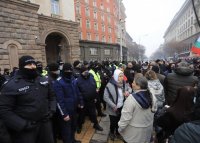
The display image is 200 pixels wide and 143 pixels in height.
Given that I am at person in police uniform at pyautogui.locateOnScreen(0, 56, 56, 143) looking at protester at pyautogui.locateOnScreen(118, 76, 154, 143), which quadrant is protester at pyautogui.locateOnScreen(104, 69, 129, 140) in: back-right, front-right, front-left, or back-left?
front-left

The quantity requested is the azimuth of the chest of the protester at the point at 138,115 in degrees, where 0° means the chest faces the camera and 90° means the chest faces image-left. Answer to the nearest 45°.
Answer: approximately 135°

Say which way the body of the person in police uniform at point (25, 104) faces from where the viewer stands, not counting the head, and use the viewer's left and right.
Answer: facing the viewer and to the right of the viewer

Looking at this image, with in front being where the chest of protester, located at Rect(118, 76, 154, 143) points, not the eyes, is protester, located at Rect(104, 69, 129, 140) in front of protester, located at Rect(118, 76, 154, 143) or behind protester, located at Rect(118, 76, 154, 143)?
in front

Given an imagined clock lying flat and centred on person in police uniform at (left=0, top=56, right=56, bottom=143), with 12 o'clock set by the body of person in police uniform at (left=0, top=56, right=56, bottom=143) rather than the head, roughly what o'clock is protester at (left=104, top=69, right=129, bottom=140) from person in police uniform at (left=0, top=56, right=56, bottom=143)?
protester at (left=104, top=69, right=129, bottom=140) is roughly at 10 o'clock from person in police uniform at (left=0, top=56, right=56, bottom=143).
